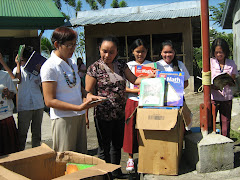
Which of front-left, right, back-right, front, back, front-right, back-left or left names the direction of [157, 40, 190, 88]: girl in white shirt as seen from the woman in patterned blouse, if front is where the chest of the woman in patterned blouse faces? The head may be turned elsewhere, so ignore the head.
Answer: back-left

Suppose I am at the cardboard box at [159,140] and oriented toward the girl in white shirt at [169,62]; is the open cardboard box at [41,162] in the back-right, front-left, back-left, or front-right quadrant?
back-left

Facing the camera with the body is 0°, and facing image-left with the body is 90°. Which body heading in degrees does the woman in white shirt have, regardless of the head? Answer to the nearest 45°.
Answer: approximately 315°

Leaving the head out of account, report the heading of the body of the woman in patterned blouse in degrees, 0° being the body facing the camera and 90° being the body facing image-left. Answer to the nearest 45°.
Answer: approximately 0°

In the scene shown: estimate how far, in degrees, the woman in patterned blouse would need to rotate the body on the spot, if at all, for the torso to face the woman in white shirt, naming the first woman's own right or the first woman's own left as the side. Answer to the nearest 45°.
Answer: approximately 45° to the first woman's own right
